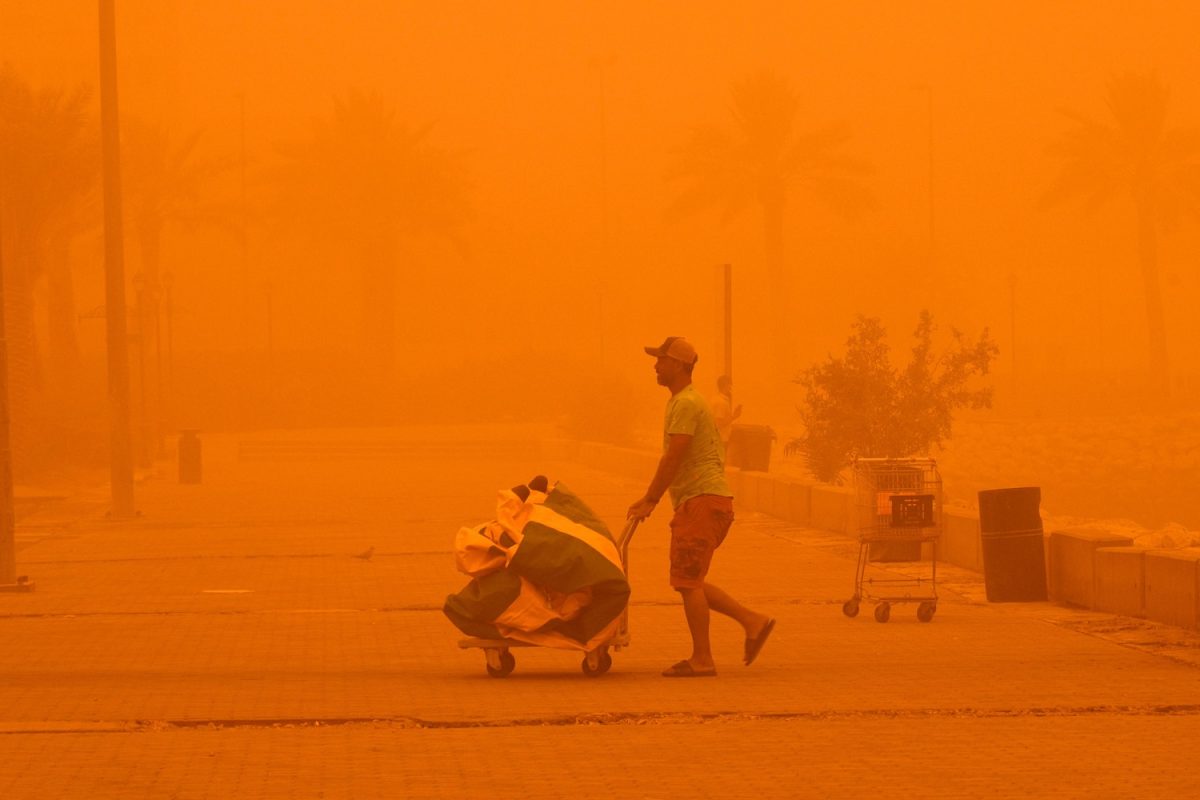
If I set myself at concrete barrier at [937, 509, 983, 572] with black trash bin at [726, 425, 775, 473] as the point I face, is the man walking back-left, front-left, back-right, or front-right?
back-left

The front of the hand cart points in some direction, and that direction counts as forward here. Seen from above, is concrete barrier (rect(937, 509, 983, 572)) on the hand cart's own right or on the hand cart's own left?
on the hand cart's own right

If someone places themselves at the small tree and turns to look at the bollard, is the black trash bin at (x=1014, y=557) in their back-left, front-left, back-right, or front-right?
back-left

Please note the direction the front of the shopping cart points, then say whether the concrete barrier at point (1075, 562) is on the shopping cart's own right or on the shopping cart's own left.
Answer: on the shopping cart's own left

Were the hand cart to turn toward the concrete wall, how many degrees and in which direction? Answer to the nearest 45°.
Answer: approximately 135° to its right

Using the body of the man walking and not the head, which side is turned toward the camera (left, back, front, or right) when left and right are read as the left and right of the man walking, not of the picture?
left

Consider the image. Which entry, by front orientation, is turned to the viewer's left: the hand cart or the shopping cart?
the hand cart

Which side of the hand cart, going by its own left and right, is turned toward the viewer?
left

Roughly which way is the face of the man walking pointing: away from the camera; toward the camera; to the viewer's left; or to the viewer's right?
to the viewer's left

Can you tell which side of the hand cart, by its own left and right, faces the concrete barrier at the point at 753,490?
right

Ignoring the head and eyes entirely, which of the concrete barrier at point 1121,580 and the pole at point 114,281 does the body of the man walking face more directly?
the pole

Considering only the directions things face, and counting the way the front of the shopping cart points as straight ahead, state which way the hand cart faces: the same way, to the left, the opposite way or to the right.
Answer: to the right
